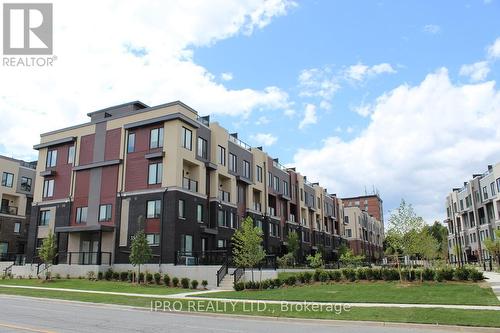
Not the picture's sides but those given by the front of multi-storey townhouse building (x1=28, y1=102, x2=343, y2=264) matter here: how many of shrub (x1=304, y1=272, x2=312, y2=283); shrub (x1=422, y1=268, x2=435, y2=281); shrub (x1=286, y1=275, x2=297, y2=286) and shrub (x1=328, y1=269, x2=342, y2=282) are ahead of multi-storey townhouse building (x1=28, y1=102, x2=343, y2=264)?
4

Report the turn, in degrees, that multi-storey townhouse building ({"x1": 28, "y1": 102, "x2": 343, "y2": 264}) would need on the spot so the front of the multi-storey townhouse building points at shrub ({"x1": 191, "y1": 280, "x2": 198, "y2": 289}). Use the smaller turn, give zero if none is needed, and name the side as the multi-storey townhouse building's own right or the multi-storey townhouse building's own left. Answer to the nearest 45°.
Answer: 0° — it already faces it

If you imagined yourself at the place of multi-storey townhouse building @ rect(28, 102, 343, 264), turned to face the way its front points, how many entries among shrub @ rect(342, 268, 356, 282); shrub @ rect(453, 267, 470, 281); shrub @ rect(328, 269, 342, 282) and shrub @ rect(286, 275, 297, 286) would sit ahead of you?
4

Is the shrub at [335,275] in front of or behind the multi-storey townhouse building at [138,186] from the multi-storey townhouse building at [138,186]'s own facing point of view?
in front

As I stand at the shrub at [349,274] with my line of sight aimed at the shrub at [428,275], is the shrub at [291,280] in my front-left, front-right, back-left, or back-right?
back-right

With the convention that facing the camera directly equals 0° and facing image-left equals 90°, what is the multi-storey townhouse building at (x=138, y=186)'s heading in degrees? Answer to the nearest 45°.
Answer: approximately 315°

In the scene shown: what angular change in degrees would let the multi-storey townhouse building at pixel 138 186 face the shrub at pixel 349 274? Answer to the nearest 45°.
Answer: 0° — it already faces it

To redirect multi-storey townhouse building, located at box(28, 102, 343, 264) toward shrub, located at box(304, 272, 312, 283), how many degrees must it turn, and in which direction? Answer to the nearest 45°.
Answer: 0° — it already faces it

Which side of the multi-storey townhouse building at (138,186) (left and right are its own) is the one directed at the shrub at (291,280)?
front
